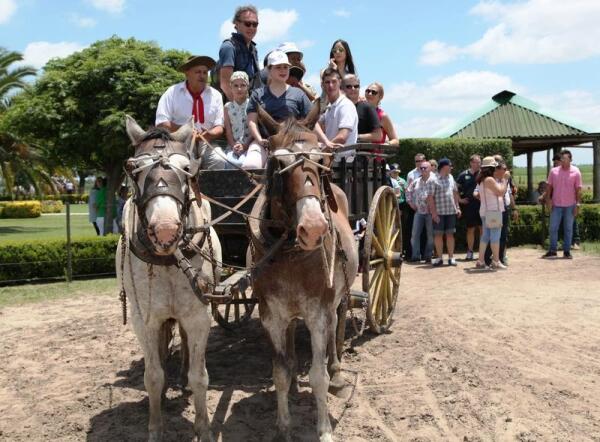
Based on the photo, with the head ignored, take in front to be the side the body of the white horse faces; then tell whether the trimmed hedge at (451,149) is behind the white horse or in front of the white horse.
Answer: behind

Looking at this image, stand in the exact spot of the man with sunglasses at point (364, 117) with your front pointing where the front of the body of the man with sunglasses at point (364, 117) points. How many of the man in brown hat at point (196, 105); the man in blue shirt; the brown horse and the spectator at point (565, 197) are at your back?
1

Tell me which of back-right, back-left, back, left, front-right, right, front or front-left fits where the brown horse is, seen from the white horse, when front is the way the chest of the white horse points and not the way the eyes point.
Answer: left

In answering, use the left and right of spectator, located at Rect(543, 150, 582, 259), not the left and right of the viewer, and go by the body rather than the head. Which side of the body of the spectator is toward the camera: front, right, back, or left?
front

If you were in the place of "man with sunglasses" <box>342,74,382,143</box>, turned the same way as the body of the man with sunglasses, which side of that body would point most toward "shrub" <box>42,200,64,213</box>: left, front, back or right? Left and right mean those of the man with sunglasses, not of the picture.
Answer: right

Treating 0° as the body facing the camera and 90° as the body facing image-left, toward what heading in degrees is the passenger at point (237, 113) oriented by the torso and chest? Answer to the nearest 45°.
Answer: approximately 0°

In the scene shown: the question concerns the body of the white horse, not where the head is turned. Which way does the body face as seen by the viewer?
toward the camera

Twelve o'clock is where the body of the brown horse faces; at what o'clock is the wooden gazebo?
The wooden gazebo is roughly at 7 o'clock from the brown horse.

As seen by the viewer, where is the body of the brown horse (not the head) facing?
toward the camera
